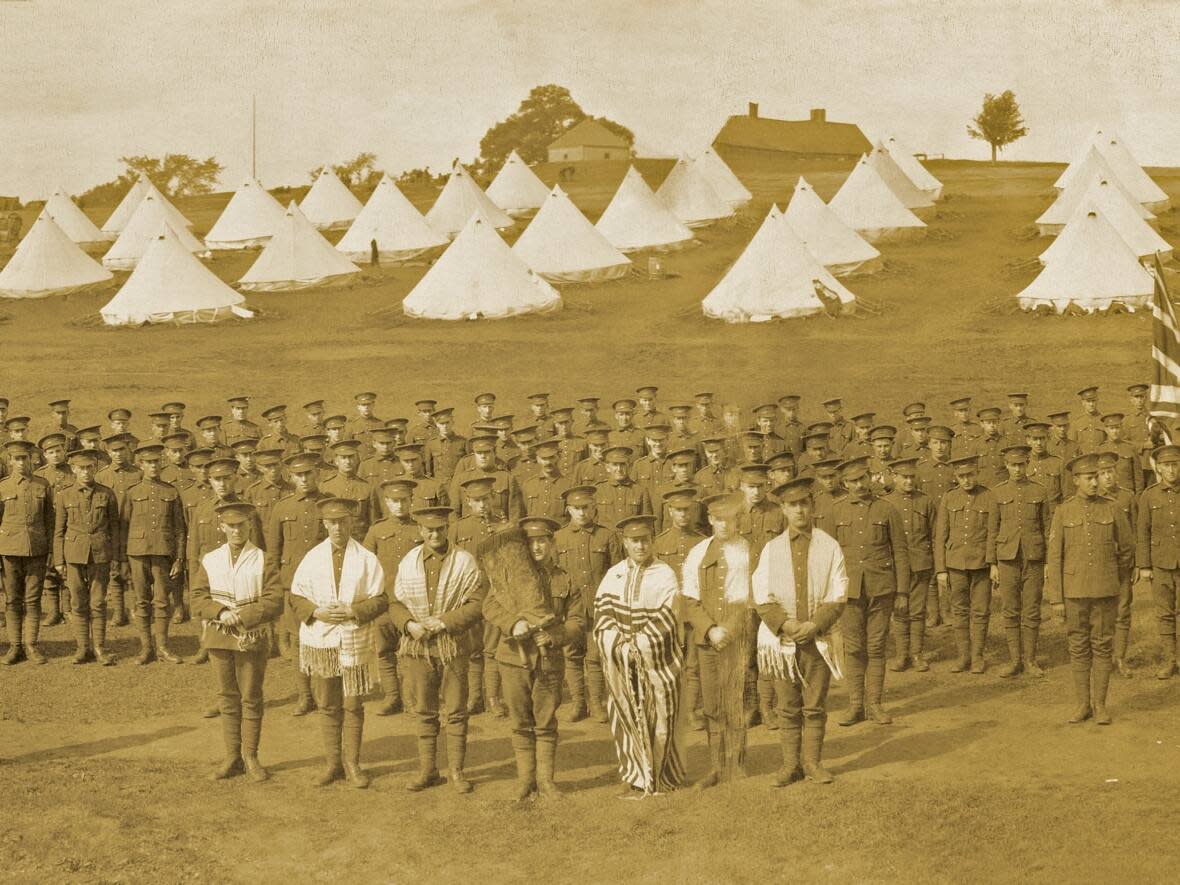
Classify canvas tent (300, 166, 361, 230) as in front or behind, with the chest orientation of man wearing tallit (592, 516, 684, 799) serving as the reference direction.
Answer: behind

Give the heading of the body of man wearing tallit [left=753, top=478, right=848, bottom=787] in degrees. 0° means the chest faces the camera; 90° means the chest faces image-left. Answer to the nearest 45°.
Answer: approximately 0°

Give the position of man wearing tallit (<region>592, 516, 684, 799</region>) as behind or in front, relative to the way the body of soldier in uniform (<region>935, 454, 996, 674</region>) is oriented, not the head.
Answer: in front

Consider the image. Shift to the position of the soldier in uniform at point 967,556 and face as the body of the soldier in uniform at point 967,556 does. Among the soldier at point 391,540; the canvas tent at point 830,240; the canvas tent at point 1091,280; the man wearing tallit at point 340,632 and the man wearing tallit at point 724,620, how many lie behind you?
2

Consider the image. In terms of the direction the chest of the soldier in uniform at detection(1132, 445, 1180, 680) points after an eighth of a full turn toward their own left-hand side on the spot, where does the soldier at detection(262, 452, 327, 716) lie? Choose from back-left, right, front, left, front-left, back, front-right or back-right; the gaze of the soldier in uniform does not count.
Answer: back-right

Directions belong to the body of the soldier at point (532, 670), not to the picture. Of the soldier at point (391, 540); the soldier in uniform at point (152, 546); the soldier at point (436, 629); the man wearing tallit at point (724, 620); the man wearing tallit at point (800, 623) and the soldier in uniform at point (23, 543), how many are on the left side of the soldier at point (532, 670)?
2

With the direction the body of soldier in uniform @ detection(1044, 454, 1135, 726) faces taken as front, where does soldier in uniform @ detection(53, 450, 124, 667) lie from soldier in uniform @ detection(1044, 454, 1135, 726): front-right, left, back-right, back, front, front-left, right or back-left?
right

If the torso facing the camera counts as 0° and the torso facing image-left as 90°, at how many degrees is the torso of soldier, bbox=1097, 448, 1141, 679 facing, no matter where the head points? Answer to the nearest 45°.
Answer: approximately 0°

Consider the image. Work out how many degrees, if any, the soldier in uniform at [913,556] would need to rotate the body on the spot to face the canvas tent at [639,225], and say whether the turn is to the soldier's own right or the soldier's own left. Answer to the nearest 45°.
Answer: approximately 180°

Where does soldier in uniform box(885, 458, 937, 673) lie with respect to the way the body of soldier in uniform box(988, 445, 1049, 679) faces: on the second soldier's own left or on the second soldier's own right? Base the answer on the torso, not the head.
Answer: on the second soldier's own right
